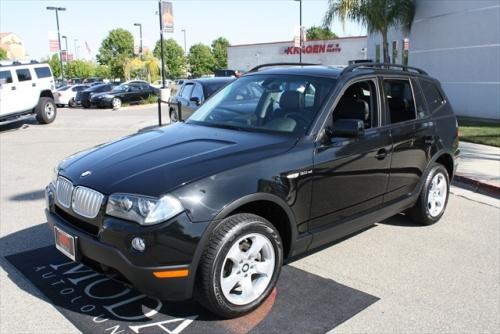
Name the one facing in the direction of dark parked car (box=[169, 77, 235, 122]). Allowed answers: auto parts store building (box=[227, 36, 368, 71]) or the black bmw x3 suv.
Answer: the auto parts store building

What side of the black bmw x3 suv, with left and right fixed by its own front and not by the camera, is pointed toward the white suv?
right

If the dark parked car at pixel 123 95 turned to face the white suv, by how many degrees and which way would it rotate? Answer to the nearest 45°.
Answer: approximately 45° to its left

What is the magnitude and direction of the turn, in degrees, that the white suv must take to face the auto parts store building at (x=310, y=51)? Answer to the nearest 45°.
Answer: approximately 180°

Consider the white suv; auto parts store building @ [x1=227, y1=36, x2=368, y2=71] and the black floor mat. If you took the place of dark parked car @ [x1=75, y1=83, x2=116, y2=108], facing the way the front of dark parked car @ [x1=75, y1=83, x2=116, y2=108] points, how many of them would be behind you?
1

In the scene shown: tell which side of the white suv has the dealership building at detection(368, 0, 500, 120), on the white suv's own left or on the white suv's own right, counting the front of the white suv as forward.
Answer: on the white suv's own left

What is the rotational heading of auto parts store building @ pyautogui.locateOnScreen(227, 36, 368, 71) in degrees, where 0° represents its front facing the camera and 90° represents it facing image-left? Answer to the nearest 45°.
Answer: approximately 0°

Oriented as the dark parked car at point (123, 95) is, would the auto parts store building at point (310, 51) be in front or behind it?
behind

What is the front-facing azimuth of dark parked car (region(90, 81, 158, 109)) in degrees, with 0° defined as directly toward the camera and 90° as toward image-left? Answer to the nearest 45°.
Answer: approximately 45°
